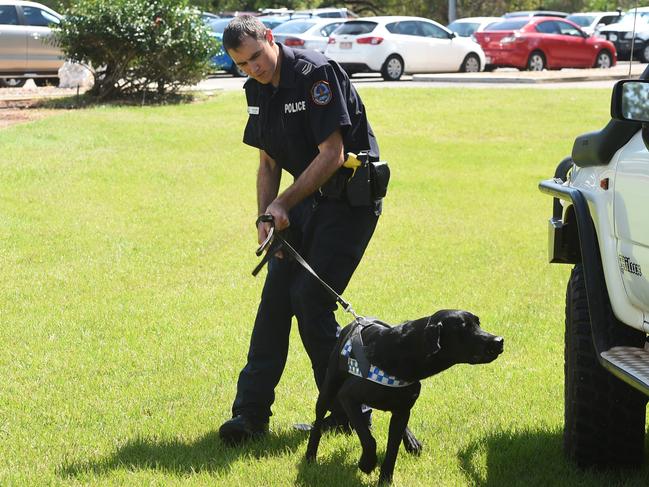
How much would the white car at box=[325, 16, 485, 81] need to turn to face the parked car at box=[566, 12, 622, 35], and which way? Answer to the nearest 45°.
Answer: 0° — it already faces it

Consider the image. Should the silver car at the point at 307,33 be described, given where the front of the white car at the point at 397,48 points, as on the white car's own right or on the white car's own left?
on the white car's own left

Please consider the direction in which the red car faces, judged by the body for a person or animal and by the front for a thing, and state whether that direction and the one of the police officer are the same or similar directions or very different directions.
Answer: very different directions

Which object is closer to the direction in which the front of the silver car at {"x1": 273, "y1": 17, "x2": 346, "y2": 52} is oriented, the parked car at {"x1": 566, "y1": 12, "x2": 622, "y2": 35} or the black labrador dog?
the parked car

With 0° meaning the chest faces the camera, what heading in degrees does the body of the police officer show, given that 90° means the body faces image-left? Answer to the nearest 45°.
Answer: approximately 45°

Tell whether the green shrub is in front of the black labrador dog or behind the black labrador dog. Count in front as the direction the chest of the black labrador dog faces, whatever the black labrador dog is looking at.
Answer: behind

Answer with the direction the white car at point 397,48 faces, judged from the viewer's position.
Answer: facing away from the viewer and to the right of the viewer

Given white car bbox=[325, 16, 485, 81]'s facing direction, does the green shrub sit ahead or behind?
behind

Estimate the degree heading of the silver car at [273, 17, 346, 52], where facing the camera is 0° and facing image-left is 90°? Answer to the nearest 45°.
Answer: approximately 225°

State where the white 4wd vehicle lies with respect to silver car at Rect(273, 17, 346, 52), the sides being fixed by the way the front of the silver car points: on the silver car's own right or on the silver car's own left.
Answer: on the silver car's own right

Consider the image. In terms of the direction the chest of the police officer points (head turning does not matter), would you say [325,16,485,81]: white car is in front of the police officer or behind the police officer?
behind

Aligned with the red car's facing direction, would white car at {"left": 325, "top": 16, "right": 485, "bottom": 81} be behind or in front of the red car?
behind

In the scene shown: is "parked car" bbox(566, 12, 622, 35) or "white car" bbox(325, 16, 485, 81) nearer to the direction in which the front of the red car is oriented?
the parked car
